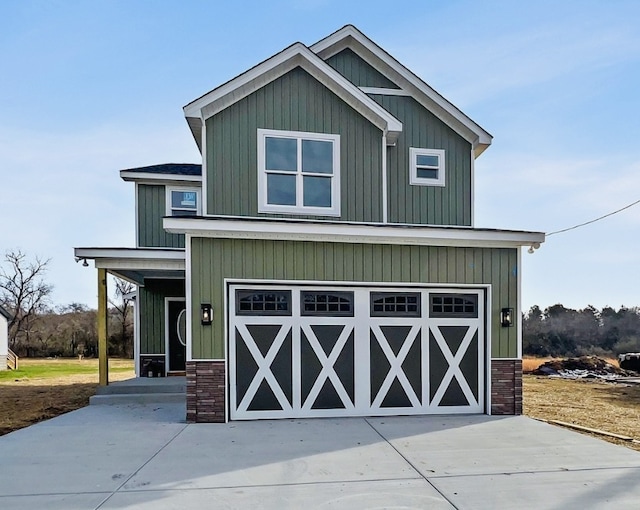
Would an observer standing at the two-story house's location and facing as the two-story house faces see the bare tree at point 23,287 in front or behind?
behind

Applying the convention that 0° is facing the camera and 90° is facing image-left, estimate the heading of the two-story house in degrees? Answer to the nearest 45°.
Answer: approximately 0°
